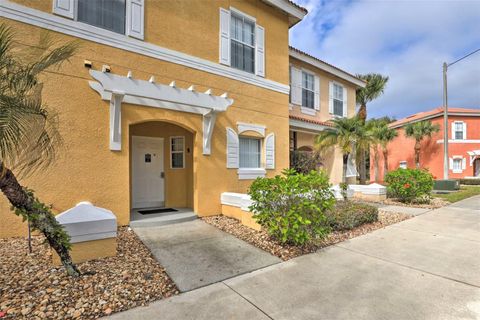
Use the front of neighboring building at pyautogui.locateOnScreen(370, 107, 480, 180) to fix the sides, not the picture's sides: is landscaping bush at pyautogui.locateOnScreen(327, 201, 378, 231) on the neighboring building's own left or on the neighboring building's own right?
on the neighboring building's own right

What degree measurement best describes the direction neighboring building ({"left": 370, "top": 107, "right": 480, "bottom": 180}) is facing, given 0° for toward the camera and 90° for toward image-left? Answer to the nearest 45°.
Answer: approximately 315°

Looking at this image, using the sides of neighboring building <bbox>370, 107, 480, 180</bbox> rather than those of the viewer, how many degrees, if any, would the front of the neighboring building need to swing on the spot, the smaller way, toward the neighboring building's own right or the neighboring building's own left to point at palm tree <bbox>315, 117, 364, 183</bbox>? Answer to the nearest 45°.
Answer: approximately 45° to the neighboring building's own right

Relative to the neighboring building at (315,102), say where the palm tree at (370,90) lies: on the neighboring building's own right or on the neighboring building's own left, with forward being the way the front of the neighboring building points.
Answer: on the neighboring building's own left

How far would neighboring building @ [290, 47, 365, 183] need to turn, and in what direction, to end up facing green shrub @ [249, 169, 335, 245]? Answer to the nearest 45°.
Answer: approximately 45° to its right

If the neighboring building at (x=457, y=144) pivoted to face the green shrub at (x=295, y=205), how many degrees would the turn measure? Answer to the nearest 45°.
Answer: approximately 45° to its right

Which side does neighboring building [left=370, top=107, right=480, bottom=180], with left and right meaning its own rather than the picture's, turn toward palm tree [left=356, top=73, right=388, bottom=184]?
right

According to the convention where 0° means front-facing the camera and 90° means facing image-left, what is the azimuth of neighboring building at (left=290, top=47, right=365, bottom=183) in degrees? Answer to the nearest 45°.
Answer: approximately 315°

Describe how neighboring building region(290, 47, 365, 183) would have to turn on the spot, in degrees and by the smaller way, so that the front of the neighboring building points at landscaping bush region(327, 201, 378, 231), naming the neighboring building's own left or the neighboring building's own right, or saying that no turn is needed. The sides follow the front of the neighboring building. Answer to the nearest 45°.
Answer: approximately 45° to the neighboring building's own right

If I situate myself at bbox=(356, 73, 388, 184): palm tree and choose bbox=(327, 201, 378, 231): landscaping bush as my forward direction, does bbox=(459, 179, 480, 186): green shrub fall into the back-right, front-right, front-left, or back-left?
back-left
